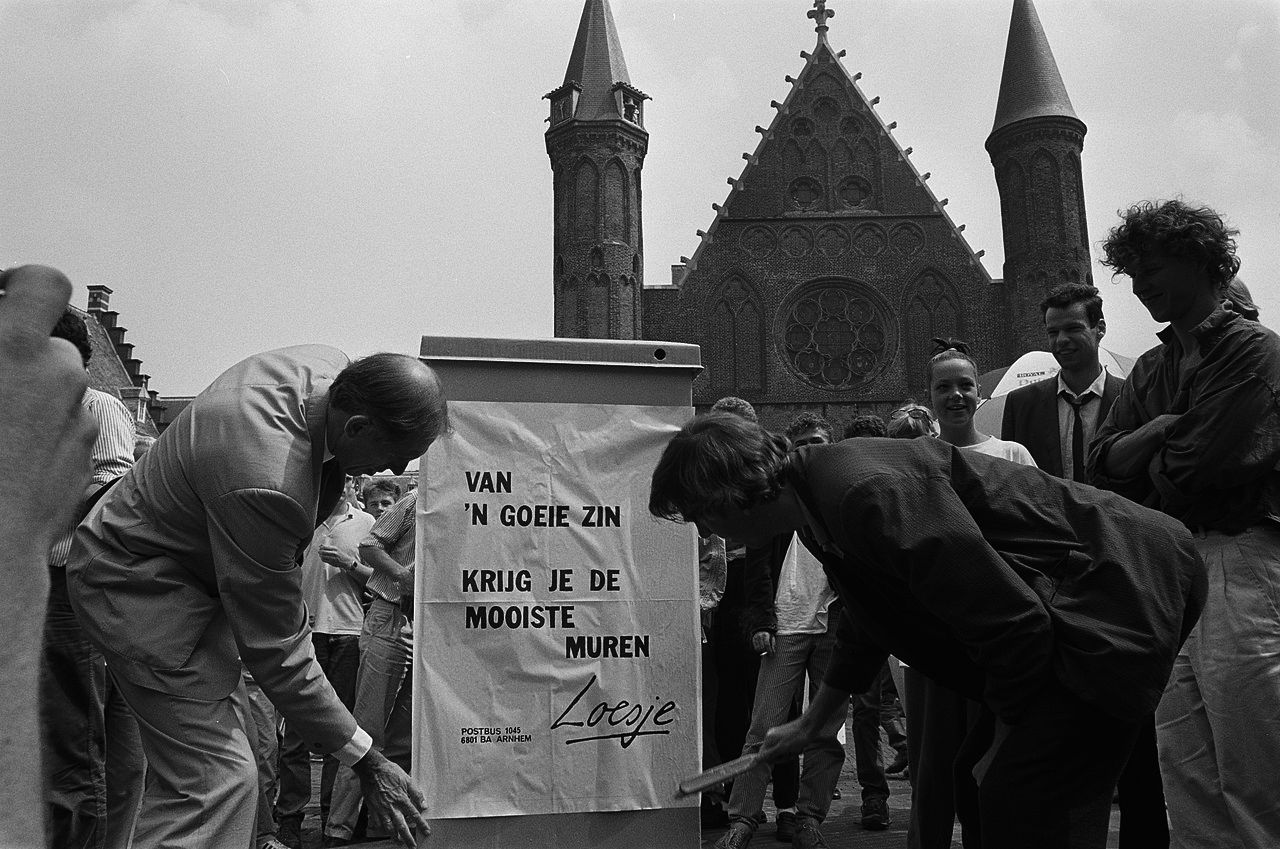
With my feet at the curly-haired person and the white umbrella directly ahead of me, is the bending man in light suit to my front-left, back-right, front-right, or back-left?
back-left

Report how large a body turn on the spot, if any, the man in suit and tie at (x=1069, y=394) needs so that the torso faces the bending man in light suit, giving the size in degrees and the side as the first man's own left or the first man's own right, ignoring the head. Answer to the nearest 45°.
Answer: approximately 45° to the first man's own right

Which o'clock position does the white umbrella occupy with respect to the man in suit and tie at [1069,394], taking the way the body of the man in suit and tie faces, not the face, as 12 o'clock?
The white umbrella is roughly at 6 o'clock from the man in suit and tie.

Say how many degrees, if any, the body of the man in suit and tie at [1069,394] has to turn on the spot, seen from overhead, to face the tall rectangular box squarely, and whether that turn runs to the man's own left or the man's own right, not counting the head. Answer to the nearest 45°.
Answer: approximately 45° to the man's own right

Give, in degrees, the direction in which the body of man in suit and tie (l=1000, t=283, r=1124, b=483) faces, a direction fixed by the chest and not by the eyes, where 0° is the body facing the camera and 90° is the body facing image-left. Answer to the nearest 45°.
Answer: approximately 0°

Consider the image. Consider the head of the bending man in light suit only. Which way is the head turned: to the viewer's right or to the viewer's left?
to the viewer's right

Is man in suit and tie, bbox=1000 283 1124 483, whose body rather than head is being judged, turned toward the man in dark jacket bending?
yes

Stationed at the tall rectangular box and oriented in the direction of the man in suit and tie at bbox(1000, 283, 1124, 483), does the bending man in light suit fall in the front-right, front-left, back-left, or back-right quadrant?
back-left
